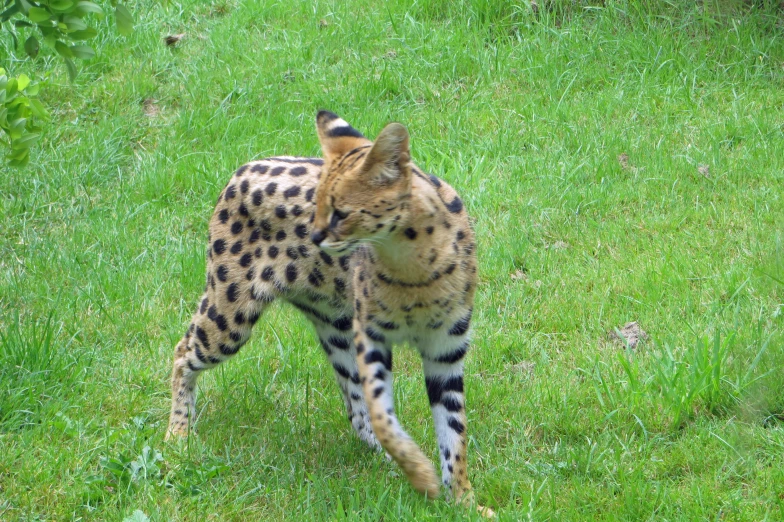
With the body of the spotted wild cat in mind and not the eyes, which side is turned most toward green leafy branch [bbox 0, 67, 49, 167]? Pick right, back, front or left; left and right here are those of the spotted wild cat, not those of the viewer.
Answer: back

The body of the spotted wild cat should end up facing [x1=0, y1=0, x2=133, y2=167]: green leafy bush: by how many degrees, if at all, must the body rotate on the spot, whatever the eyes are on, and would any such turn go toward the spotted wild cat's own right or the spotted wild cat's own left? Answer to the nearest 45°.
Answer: approximately 135° to the spotted wild cat's own right

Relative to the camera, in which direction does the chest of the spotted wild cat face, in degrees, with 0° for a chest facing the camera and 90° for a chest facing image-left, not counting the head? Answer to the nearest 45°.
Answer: approximately 315°
